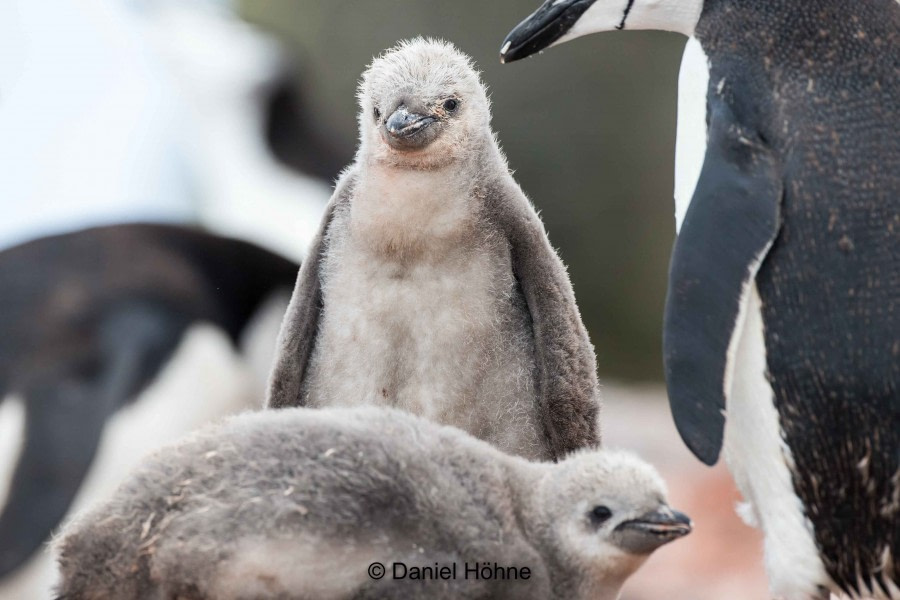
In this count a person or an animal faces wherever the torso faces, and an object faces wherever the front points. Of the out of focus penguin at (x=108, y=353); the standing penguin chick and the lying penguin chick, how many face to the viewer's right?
2

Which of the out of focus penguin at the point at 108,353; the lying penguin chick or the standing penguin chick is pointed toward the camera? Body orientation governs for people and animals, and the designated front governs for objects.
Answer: the standing penguin chick

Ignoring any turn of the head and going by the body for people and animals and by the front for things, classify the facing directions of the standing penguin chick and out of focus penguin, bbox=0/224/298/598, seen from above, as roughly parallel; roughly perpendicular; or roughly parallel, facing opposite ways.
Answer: roughly perpendicular

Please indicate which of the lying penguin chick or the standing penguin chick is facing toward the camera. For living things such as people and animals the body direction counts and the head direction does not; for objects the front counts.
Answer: the standing penguin chick

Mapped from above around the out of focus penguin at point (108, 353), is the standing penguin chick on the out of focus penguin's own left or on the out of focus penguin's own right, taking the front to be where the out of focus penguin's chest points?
on the out of focus penguin's own right

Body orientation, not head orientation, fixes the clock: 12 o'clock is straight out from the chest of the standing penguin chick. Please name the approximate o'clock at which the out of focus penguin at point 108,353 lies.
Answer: The out of focus penguin is roughly at 5 o'clock from the standing penguin chick.

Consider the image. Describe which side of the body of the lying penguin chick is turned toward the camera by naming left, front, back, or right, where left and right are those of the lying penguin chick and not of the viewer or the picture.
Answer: right

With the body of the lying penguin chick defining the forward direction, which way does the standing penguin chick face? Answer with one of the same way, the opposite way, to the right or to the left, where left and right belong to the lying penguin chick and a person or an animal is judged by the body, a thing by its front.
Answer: to the right

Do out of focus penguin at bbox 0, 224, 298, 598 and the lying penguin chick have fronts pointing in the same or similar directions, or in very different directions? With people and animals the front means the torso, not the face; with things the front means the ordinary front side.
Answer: same or similar directions

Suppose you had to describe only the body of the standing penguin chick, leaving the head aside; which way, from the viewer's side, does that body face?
toward the camera

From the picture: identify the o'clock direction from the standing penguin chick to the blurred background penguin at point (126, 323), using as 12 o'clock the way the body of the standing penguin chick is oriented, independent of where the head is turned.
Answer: The blurred background penguin is roughly at 5 o'clock from the standing penguin chick.

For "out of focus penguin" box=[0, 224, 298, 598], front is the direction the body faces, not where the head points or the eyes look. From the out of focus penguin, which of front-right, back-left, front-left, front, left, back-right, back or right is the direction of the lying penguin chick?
right
